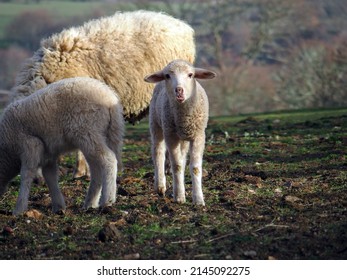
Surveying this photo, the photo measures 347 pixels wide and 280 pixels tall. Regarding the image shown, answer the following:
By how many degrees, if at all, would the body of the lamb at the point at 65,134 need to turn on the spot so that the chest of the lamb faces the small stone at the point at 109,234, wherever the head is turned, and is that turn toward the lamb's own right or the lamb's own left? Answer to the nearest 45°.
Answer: approximately 90° to the lamb's own left

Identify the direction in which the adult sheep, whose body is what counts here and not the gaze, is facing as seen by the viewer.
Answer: to the viewer's left

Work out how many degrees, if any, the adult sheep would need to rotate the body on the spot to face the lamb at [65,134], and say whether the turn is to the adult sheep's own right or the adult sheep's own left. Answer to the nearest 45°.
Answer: approximately 90° to the adult sheep's own left

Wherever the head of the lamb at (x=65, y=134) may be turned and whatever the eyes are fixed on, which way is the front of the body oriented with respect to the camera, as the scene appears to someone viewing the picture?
to the viewer's left

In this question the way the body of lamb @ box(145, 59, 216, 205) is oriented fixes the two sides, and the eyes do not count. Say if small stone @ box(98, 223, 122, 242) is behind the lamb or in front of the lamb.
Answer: in front

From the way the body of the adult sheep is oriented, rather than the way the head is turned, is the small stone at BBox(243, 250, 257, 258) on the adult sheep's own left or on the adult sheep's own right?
on the adult sheep's own left

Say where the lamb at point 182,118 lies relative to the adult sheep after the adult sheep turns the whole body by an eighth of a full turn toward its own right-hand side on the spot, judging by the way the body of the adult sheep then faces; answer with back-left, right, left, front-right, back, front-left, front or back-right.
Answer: back-left

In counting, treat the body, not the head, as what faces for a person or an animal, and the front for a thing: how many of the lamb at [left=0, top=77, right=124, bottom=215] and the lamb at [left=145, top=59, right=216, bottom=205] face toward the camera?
1

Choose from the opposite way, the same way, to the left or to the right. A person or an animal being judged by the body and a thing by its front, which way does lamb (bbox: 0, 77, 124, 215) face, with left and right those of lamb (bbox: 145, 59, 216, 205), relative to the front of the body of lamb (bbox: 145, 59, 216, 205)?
to the right

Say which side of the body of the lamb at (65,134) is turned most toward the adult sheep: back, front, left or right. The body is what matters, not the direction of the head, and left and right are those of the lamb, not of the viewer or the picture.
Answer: right

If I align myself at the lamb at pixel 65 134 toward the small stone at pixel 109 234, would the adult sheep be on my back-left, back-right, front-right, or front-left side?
back-left
